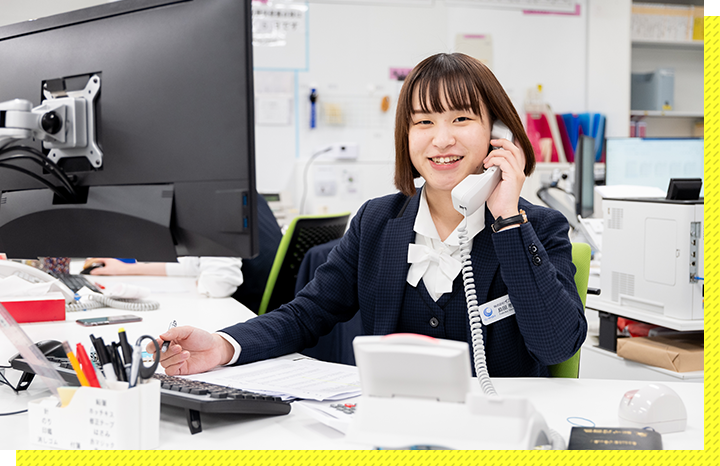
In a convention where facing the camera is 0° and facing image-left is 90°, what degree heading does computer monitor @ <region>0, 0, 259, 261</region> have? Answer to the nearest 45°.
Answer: approximately 225°

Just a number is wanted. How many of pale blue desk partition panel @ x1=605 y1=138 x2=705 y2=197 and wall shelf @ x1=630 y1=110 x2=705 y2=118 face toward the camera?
2

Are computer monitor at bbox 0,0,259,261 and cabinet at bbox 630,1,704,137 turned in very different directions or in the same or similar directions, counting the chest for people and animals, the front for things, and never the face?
very different directions

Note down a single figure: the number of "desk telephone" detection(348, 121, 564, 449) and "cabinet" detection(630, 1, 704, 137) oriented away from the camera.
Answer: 1

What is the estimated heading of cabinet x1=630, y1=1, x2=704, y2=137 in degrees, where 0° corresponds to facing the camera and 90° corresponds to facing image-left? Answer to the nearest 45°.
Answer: approximately 0°

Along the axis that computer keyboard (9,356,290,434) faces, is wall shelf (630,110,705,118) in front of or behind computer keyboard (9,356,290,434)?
in front

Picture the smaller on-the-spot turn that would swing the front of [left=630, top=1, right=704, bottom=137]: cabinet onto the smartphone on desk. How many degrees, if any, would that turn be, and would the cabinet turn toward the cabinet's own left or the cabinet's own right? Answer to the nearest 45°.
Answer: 0° — it already faces it
